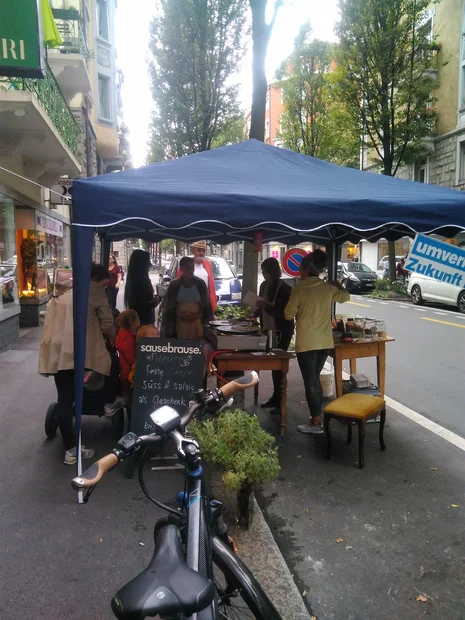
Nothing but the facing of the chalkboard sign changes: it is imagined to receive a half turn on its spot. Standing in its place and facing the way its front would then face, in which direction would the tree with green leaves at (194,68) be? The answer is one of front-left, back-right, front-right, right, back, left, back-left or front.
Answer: front

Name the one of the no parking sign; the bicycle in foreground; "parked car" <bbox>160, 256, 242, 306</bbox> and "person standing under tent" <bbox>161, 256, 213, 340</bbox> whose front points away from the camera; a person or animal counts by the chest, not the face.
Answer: the bicycle in foreground

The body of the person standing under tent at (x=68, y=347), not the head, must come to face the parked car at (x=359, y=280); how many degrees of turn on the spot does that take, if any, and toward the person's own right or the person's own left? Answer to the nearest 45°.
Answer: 0° — they already face it

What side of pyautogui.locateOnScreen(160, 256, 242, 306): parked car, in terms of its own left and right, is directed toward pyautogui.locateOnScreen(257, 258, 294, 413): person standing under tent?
front

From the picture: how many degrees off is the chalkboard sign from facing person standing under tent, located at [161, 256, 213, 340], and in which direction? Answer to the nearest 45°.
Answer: approximately 180°

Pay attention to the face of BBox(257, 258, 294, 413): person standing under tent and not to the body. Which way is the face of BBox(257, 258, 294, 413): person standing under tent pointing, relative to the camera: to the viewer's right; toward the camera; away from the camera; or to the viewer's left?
to the viewer's left

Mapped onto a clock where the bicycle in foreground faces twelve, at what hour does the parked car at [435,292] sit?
The parked car is roughly at 1 o'clock from the bicycle in foreground.

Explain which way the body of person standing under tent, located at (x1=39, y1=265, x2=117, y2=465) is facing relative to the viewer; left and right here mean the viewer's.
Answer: facing away from the viewer and to the right of the viewer

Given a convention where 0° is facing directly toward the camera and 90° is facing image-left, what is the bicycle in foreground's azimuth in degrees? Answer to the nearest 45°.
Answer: approximately 180°

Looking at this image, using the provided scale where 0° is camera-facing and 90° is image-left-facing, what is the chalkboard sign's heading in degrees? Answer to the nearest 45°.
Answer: approximately 0°

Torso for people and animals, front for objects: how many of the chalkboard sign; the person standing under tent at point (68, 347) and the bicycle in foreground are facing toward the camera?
1
